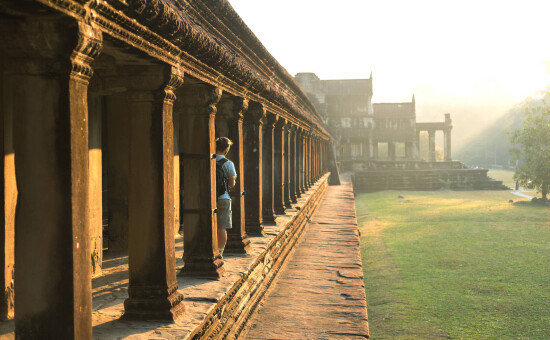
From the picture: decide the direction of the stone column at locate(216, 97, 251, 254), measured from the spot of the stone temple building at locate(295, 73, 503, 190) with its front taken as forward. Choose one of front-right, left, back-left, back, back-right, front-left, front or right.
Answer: right

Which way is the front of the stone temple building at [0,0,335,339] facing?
to the viewer's right

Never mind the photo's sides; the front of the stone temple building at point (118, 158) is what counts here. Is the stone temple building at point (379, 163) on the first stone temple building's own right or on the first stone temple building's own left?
on the first stone temple building's own left

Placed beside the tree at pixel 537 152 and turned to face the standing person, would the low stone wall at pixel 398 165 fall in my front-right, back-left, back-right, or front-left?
back-right

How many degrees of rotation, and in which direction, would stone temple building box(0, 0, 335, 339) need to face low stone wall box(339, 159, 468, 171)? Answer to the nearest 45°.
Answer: approximately 45° to its left

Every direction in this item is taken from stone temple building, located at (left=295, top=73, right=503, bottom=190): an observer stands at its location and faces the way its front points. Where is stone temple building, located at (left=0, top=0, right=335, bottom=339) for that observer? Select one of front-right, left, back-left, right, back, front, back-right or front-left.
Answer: right
